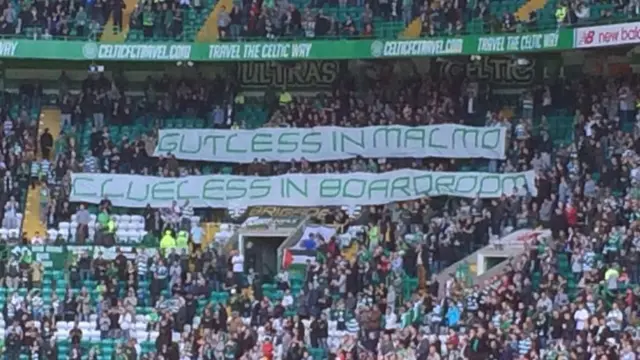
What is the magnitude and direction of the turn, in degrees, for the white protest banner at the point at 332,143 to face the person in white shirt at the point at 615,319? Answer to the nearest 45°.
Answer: approximately 45° to its left

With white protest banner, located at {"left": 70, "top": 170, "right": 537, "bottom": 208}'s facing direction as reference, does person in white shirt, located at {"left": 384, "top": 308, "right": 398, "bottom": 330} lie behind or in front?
in front

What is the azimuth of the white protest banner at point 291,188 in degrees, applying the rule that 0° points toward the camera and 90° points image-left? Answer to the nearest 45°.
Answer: approximately 0°

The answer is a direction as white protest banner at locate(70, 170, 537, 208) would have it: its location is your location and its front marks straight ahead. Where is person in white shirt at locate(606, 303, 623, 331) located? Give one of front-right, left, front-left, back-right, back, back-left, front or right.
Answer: front-left

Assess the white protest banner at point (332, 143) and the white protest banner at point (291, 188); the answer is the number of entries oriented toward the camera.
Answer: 2

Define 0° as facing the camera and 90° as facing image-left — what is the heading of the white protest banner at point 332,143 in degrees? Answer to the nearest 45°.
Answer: approximately 0°
